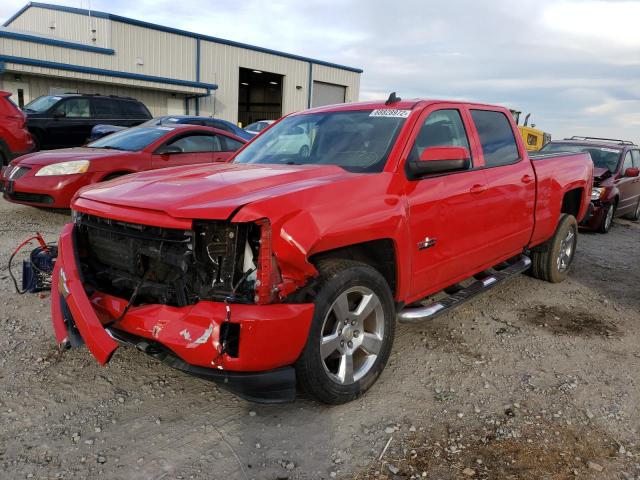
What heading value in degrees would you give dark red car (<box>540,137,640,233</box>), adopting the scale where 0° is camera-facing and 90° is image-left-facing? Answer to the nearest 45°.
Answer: approximately 45°

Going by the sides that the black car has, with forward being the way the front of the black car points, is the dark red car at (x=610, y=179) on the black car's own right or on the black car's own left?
on the black car's own left

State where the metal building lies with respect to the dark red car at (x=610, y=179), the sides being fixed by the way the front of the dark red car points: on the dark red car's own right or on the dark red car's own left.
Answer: on the dark red car's own right

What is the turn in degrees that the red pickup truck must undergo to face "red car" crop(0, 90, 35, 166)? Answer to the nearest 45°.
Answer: approximately 90° to its right

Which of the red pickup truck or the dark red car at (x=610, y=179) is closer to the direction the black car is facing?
the red pickup truck

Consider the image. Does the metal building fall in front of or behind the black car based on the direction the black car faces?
behind

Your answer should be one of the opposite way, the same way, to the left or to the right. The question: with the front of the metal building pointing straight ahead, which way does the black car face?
to the right

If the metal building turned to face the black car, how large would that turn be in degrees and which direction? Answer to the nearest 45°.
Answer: approximately 45° to its right

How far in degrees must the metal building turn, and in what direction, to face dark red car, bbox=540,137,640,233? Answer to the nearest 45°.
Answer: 0° — it already faces it

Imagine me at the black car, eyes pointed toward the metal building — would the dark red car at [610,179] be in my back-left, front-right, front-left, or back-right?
back-right

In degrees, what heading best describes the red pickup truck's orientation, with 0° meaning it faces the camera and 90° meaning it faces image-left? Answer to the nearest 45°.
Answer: approximately 45°

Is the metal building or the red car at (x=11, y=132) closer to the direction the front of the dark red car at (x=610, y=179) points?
the red car
